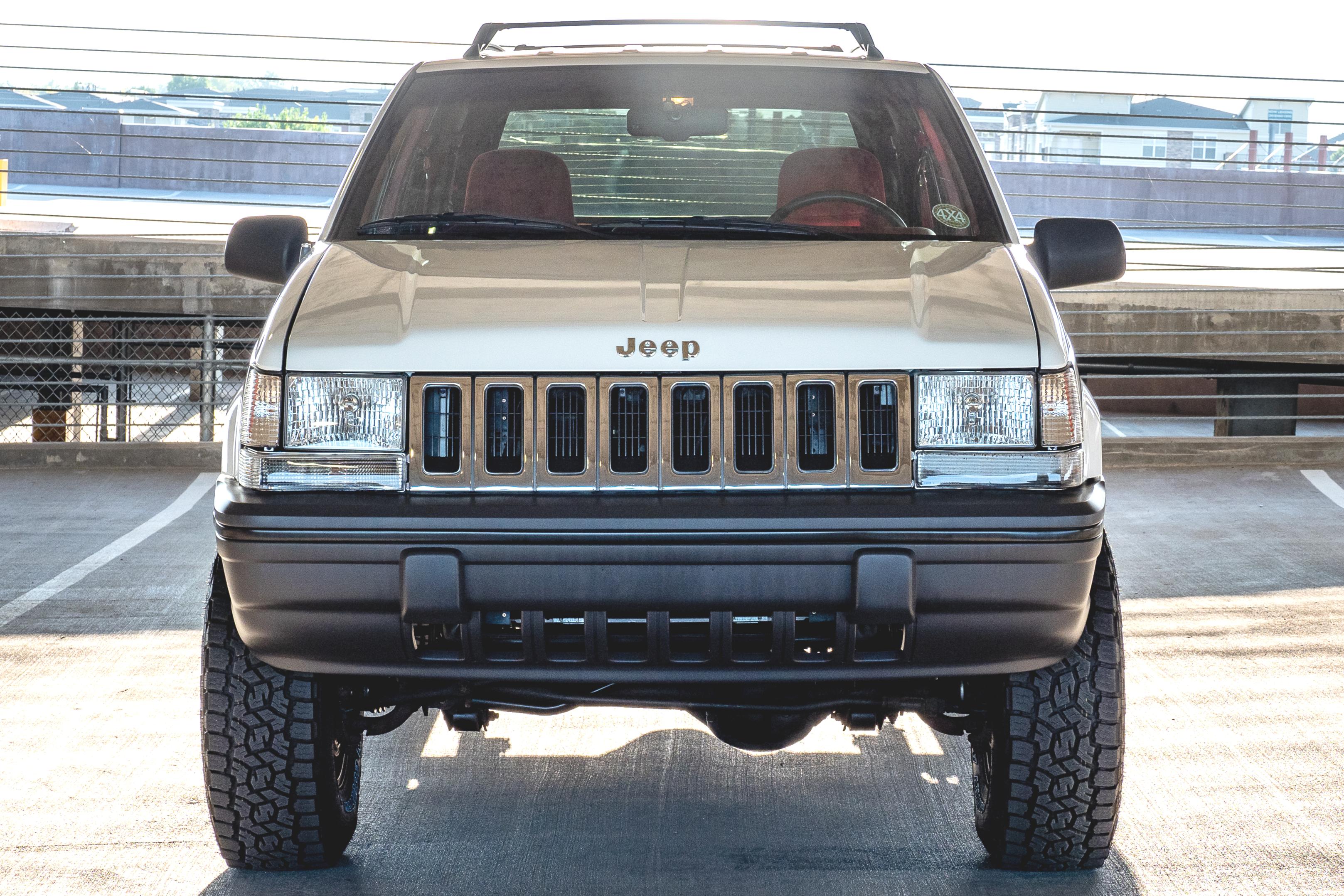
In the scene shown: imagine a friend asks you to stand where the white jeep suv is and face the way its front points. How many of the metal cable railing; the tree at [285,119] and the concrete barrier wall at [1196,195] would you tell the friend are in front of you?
0

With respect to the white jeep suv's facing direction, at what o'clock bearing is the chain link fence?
The chain link fence is roughly at 5 o'clock from the white jeep suv.

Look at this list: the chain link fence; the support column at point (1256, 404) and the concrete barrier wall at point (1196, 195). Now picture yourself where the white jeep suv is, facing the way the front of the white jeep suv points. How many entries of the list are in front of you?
0

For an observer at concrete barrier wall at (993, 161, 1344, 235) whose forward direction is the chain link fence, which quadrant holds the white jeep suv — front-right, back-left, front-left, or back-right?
front-left

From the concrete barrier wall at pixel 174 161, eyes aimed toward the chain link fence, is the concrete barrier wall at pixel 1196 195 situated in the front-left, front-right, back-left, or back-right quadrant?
front-left

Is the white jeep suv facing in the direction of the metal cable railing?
no

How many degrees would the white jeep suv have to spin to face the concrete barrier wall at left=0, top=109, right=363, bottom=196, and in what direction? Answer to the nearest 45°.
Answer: approximately 180°

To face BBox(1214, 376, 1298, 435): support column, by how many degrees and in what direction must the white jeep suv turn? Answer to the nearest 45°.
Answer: approximately 135° to its left

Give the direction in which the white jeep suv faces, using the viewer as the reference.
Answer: facing the viewer

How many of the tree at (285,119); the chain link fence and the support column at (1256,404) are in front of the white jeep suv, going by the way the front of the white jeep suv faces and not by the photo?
0

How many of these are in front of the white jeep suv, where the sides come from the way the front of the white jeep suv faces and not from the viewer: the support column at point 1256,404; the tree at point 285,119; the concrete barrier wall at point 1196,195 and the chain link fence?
0

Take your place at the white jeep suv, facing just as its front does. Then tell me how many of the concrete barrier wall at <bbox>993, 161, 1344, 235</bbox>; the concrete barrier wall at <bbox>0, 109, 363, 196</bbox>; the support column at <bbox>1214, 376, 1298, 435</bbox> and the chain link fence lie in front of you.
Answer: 0

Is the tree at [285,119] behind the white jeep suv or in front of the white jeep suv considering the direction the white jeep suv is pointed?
behind
